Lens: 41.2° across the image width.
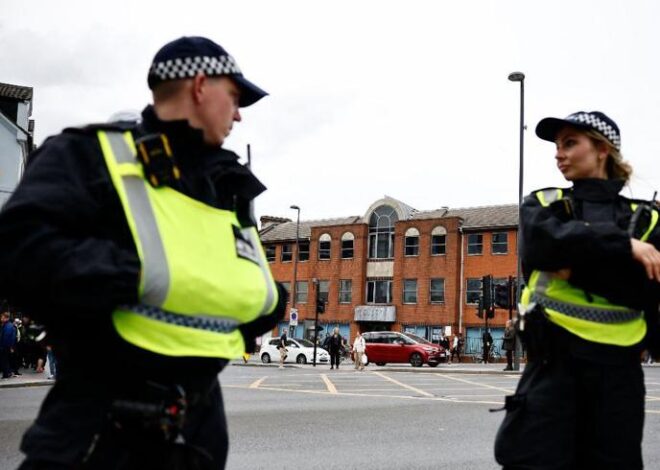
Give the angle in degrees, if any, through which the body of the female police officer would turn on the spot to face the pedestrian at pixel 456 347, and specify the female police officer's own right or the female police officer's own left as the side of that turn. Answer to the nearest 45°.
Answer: approximately 180°

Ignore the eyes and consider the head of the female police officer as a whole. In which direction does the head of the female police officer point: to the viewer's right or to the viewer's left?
to the viewer's left

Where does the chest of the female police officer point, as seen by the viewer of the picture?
toward the camera

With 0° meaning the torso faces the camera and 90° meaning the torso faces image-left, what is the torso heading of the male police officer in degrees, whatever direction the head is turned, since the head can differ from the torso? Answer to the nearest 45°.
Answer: approximately 315°

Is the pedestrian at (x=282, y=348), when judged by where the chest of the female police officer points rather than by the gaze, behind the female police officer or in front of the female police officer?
behind

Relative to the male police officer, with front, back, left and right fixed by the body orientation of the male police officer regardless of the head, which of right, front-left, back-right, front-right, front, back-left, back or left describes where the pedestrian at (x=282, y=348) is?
back-left

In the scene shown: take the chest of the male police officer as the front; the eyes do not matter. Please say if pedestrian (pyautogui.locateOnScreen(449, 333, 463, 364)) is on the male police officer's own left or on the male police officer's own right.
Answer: on the male police officer's own left

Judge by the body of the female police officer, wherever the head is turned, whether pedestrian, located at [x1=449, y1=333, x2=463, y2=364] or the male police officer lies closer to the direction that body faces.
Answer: the male police officer

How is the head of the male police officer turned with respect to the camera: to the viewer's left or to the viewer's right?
to the viewer's right

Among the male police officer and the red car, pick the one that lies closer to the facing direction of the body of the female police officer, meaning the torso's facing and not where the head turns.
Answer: the male police officer

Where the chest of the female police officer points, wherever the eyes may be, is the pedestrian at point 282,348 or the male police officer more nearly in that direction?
the male police officer

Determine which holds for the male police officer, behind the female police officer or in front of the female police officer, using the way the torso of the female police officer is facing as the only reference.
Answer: in front

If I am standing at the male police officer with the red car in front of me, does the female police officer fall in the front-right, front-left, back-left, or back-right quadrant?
front-right
